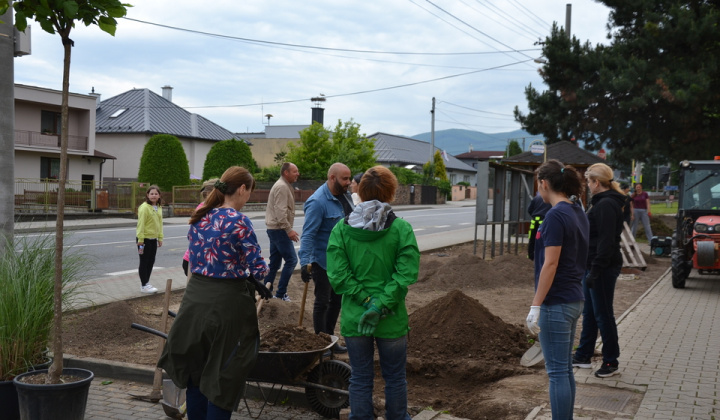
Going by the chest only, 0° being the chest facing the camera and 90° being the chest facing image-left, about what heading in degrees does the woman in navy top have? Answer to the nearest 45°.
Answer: approximately 90°

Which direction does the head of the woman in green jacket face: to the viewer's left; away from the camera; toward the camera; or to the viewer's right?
away from the camera

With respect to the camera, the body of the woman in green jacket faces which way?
away from the camera

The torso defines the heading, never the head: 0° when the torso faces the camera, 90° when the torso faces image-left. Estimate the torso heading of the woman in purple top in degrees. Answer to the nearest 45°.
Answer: approximately 0°

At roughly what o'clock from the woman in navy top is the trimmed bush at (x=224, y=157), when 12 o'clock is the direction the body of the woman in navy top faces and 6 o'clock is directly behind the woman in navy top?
The trimmed bush is roughly at 2 o'clock from the woman in navy top.

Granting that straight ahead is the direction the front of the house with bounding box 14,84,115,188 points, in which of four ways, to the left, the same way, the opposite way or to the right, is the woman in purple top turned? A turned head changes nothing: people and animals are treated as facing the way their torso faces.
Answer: to the right

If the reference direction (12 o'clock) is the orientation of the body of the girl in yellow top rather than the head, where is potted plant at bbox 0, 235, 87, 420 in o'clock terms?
The potted plant is roughly at 2 o'clock from the girl in yellow top.

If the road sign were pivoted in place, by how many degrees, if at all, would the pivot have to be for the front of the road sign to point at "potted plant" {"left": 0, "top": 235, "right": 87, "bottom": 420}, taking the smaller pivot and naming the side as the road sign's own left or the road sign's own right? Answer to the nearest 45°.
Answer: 0° — it already faces it

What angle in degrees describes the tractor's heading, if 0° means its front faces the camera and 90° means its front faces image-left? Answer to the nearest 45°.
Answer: approximately 0°

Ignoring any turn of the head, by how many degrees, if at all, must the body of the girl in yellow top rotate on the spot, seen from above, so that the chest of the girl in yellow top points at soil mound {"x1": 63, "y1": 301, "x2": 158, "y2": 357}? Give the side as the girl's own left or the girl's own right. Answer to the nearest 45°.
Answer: approximately 45° to the girl's own right

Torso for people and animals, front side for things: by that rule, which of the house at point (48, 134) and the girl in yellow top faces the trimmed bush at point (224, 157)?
the house
